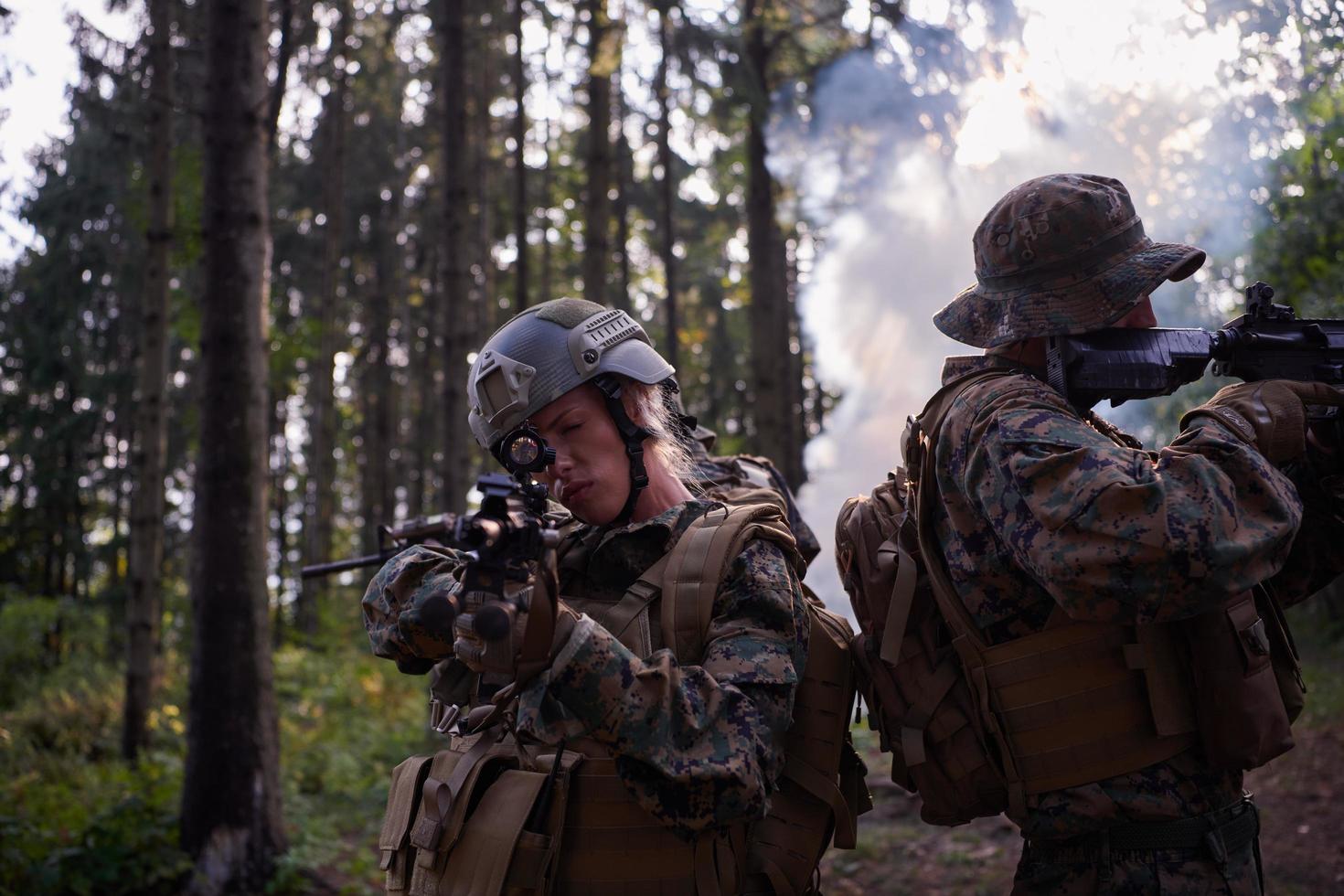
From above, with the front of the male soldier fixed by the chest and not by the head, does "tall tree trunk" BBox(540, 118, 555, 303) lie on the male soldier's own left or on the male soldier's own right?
on the male soldier's own left

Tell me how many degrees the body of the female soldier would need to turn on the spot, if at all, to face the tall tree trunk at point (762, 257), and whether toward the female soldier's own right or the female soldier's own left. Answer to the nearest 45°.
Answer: approximately 135° to the female soldier's own right

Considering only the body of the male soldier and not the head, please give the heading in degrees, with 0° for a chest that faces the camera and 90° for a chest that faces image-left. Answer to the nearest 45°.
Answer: approximately 270°

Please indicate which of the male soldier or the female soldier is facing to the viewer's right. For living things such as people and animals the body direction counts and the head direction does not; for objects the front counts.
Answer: the male soldier

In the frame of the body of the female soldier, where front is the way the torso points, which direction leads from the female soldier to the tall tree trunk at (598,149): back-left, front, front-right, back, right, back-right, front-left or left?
back-right

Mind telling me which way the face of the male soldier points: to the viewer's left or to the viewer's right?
to the viewer's right

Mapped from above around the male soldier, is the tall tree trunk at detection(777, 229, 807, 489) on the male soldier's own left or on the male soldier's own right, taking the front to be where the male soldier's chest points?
on the male soldier's own left

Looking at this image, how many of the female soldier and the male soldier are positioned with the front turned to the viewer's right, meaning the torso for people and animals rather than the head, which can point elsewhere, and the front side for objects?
1

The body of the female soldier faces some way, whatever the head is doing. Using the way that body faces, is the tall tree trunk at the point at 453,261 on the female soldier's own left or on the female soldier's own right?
on the female soldier's own right

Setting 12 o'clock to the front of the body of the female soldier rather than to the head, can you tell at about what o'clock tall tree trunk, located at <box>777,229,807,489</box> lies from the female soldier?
The tall tree trunk is roughly at 5 o'clock from the female soldier.
